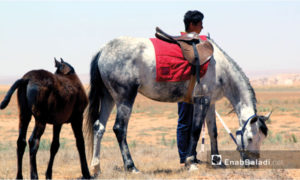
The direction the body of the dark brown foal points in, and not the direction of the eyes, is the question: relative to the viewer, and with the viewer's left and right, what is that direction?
facing away from the viewer and to the right of the viewer

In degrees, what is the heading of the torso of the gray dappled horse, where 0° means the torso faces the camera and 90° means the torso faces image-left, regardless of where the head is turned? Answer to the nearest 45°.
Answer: approximately 270°
